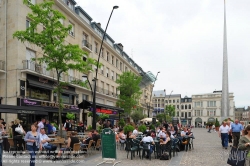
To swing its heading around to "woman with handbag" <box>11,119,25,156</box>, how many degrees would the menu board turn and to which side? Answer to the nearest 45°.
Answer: approximately 135° to its right

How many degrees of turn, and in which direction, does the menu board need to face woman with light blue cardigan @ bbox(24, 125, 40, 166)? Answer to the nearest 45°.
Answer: approximately 45° to its right

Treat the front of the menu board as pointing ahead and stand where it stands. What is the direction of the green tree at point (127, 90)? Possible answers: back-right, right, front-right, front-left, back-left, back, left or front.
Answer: back

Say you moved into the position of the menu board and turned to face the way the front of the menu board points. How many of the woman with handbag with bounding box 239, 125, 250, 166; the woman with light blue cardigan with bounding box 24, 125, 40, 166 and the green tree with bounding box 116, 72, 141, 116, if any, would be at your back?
1

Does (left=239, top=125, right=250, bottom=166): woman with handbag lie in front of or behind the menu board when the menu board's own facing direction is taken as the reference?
in front

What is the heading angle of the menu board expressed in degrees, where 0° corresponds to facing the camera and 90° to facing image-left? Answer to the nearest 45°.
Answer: approximately 0°

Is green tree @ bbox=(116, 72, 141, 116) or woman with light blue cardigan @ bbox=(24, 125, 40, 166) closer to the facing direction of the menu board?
the woman with light blue cardigan
